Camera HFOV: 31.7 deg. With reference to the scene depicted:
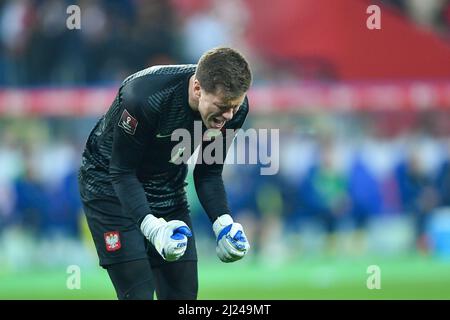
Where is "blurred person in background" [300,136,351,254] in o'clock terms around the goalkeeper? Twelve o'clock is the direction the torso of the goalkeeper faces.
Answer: The blurred person in background is roughly at 8 o'clock from the goalkeeper.

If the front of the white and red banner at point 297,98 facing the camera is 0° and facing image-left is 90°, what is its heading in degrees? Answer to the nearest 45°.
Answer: approximately 0°

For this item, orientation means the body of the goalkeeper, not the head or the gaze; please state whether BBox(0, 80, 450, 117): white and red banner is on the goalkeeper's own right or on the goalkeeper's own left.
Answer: on the goalkeeper's own left

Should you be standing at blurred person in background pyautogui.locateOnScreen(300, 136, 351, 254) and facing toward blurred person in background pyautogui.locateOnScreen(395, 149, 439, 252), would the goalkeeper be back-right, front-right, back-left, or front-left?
back-right

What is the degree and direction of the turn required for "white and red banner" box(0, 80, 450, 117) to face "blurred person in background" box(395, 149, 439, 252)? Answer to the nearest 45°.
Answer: approximately 90° to its left

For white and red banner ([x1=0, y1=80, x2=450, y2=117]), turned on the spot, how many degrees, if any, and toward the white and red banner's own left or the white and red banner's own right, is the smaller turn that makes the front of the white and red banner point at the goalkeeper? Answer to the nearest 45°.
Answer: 0° — it already faces them

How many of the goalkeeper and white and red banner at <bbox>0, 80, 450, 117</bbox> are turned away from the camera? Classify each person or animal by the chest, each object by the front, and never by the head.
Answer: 0

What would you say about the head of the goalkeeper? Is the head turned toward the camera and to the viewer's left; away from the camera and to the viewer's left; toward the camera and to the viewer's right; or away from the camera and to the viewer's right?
toward the camera and to the viewer's right

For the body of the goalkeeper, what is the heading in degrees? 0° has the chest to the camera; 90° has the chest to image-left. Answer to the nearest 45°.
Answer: approximately 315°
